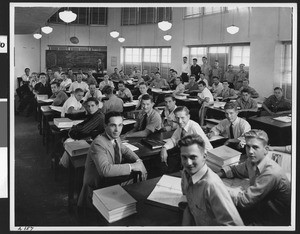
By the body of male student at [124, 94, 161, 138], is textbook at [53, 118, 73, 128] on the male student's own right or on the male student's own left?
on the male student's own right

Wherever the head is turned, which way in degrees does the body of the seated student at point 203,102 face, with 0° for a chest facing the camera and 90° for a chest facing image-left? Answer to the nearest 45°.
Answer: approximately 45°

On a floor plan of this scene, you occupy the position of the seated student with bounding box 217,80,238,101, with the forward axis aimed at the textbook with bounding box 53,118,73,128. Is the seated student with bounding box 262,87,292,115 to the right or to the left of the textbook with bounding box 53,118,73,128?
left

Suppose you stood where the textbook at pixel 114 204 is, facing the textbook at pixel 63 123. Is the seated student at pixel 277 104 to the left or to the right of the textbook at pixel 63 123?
right

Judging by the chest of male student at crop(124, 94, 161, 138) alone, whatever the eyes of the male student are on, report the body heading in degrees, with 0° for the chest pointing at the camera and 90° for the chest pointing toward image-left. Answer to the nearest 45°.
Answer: approximately 45°

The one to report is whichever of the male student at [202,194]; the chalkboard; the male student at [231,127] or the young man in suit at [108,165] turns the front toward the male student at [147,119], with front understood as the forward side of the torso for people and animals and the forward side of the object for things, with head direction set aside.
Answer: the chalkboard

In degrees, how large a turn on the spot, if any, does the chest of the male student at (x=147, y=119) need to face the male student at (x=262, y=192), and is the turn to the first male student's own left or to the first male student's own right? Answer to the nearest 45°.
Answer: approximately 45° to the first male student's own left

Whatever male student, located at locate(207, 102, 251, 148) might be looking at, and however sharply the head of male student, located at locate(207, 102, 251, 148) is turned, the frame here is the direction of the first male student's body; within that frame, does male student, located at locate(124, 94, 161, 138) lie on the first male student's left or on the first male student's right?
on the first male student's right

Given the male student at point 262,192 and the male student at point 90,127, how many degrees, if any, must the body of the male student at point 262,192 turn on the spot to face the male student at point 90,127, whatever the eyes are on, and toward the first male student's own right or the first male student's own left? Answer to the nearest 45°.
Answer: approximately 90° to the first male student's own right
